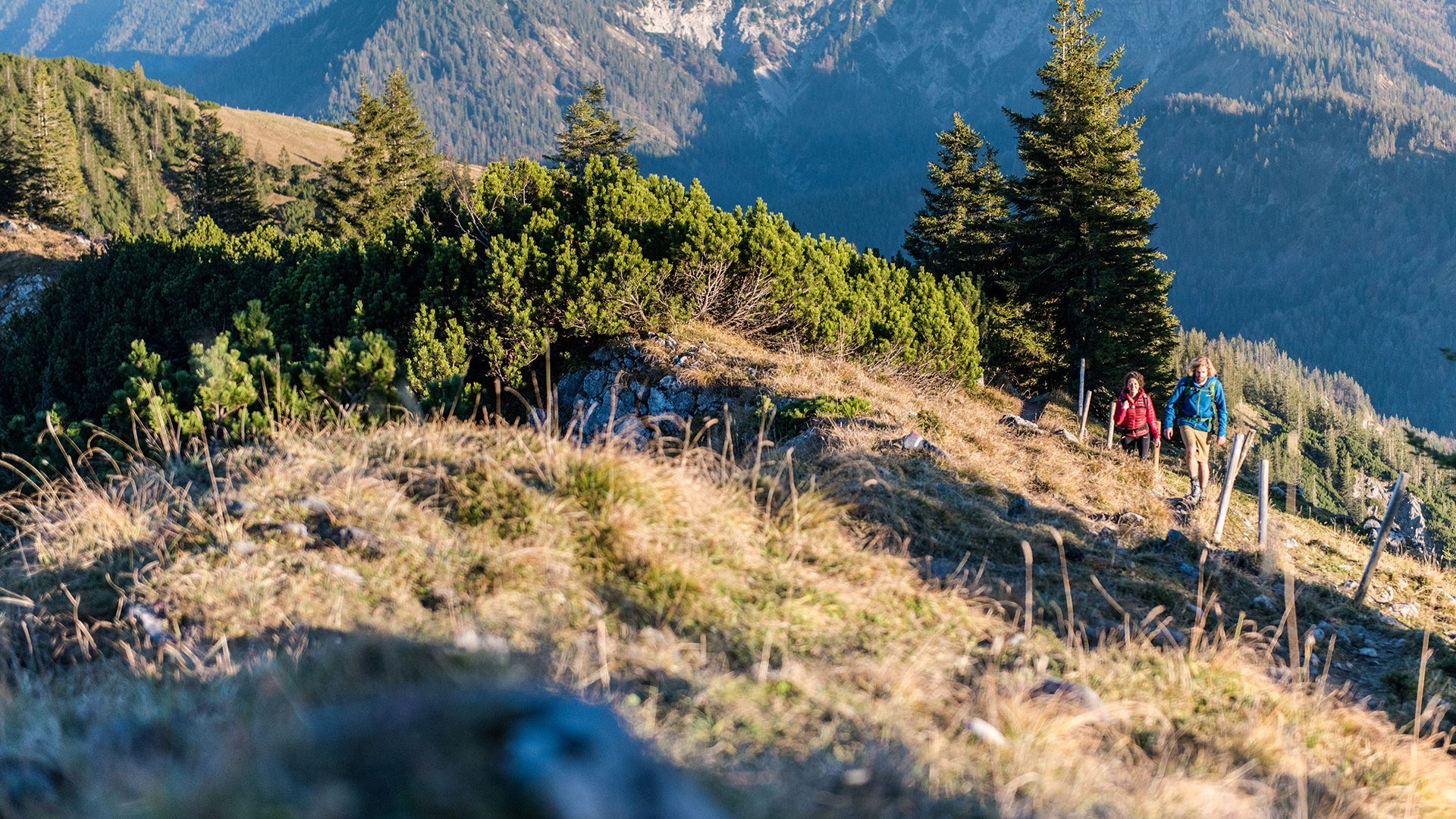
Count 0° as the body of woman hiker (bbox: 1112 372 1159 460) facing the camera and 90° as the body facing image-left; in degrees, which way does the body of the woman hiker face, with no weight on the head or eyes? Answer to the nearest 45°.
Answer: approximately 0°

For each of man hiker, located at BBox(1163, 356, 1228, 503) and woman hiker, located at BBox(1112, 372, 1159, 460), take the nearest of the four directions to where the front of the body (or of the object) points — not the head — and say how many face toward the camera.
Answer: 2

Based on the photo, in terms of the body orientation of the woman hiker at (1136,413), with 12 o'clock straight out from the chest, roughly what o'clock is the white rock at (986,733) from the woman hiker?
The white rock is roughly at 12 o'clock from the woman hiker.

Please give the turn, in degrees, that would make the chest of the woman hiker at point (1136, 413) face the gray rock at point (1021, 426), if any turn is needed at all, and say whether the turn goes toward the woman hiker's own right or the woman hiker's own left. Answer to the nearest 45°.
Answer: approximately 135° to the woman hiker's own right

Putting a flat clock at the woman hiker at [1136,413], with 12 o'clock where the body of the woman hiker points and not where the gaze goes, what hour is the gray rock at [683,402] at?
The gray rock is roughly at 2 o'clock from the woman hiker.

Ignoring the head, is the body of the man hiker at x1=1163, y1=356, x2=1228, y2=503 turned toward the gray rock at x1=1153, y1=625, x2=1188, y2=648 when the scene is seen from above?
yes
